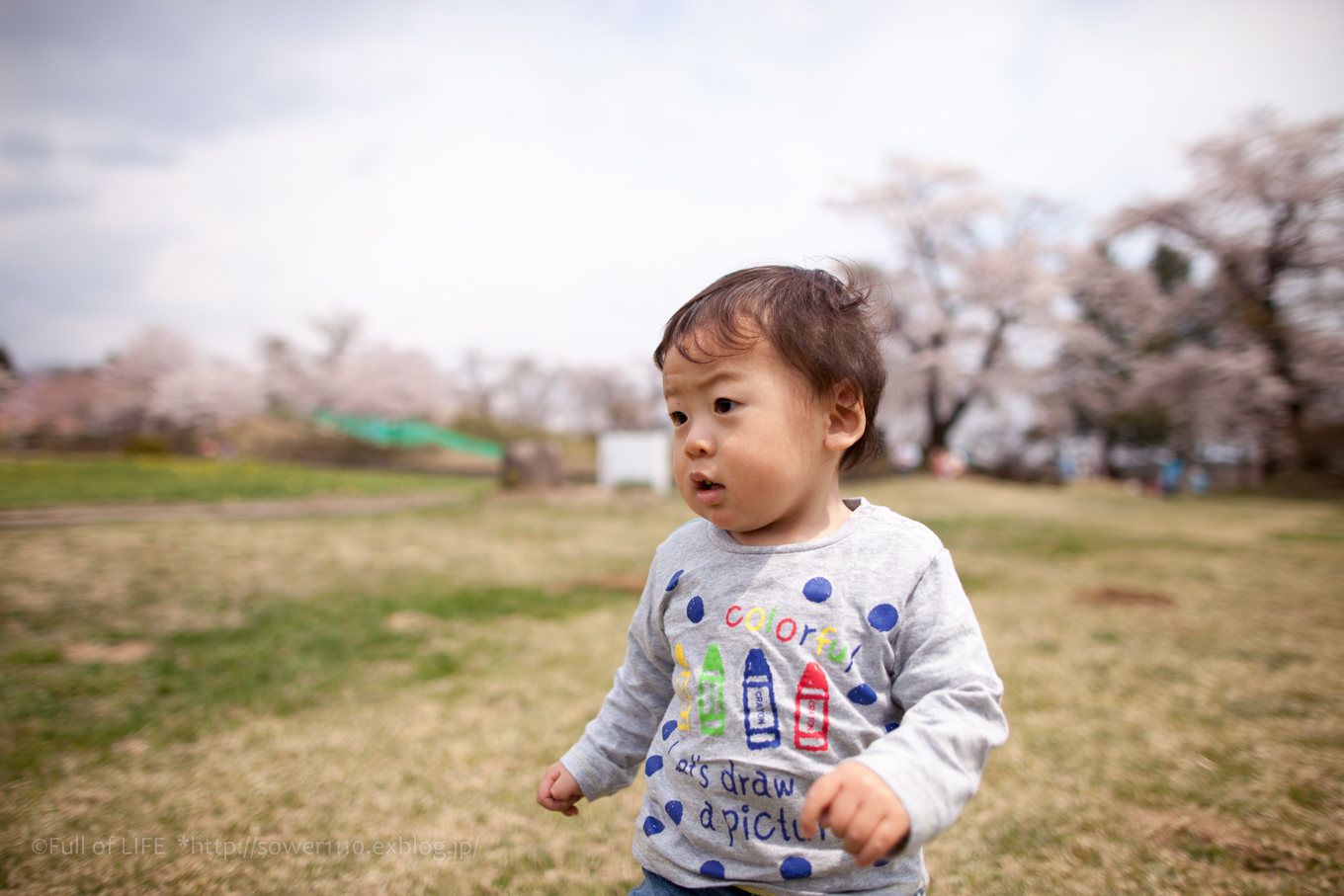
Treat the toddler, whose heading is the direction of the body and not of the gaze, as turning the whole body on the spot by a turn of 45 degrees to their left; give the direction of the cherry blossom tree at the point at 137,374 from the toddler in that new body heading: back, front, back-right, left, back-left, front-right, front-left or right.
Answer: back-right

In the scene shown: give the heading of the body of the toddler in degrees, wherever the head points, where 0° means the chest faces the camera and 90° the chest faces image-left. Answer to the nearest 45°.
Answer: approximately 45°

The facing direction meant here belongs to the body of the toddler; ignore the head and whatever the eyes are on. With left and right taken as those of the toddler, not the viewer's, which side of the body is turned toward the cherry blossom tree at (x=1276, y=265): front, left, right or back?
back

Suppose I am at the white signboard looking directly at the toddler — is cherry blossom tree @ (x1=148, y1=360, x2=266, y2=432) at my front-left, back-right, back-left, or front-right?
back-right

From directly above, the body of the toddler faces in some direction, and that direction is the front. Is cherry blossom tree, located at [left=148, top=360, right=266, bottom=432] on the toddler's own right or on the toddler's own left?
on the toddler's own right

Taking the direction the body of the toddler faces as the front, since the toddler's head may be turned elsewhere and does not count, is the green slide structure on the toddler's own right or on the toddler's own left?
on the toddler's own right

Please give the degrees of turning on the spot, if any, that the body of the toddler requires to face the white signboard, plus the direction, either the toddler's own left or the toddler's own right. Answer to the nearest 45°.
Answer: approximately 135° to the toddler's own right

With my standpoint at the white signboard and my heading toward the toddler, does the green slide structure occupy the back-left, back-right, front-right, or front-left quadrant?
back-right
